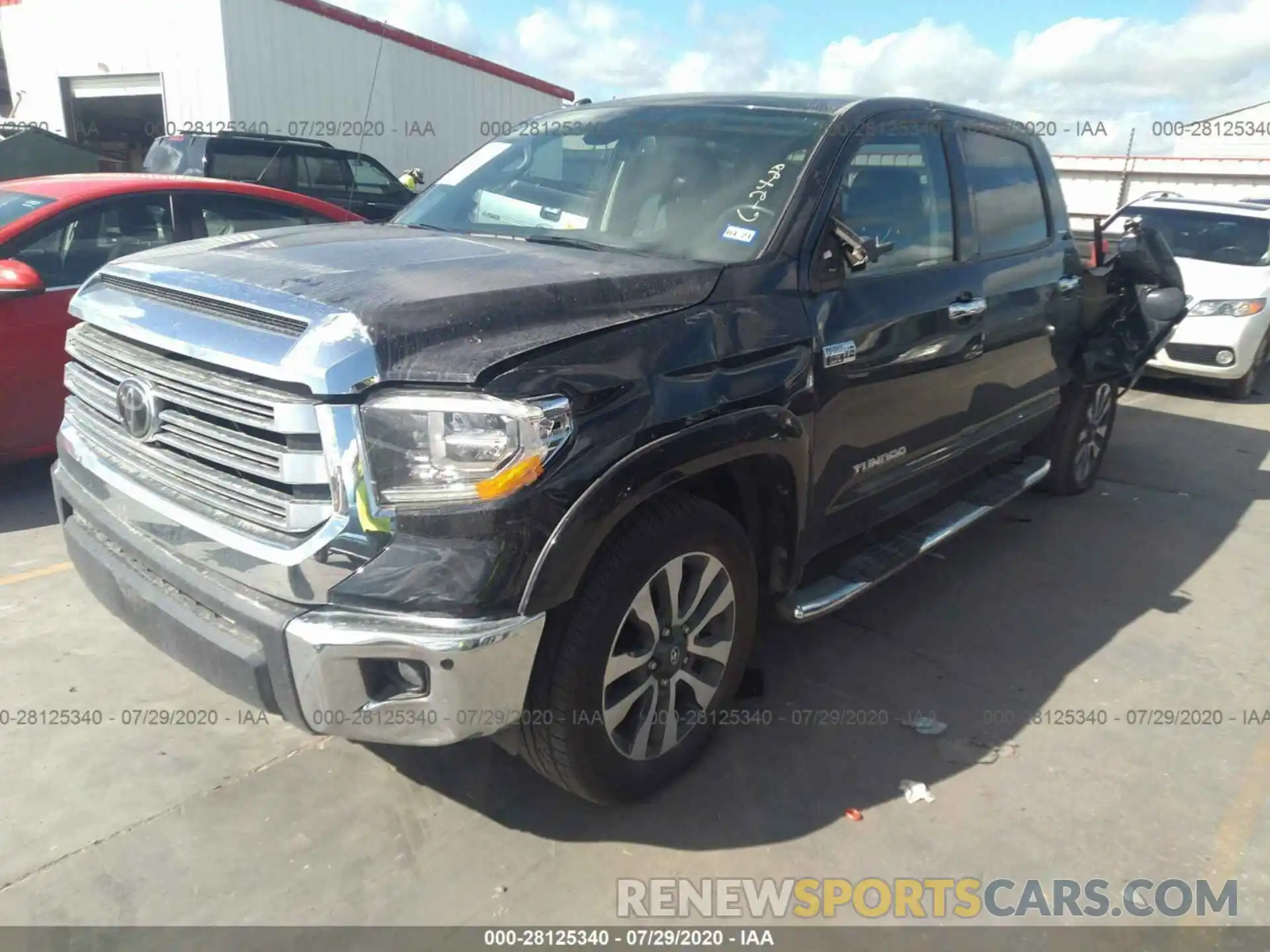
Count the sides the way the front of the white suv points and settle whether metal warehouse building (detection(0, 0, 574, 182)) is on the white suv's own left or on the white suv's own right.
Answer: on the white suv's own right

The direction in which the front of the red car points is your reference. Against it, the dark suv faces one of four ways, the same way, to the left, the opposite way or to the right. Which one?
the opposite way

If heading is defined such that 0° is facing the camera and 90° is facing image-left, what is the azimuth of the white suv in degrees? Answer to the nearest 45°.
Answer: approximately 45°

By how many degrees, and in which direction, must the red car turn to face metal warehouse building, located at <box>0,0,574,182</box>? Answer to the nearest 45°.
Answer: approximately 135° to its right

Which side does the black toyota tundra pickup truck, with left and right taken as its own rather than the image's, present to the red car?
right

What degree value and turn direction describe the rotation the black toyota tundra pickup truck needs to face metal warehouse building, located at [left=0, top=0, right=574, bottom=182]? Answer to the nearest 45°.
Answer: approximately 90° to its right

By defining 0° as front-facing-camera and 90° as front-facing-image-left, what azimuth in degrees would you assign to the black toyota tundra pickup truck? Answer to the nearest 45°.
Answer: approximately 45°

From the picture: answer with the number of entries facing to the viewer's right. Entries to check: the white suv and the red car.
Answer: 0

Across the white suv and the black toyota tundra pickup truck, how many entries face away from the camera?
0

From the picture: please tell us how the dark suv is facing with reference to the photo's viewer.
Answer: facing away from the viewer and to the right of the viewer

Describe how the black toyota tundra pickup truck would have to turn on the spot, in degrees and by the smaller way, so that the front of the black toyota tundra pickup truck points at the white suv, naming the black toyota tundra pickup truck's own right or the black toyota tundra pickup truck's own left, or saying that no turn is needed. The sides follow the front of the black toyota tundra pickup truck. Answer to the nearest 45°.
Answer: approximately 180°

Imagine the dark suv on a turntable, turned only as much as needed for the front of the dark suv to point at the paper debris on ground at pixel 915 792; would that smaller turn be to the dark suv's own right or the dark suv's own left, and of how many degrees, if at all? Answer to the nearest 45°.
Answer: approximately 135° to the dark suv's own right

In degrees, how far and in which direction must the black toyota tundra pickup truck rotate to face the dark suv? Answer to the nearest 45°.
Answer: approximately 90° to its right
